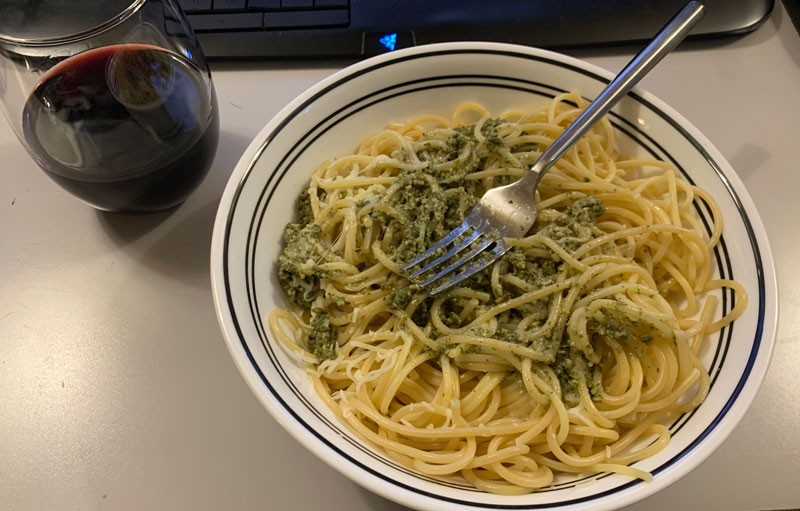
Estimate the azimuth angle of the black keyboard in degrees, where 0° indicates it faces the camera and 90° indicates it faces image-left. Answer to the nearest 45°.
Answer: approximately 0°

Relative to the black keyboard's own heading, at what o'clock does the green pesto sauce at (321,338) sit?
The green pesto sauce is roughly at 12 o'clock from the black keyboard.
